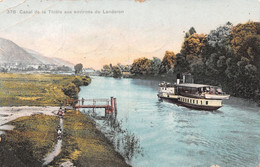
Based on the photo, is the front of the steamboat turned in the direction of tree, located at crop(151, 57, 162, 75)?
no
